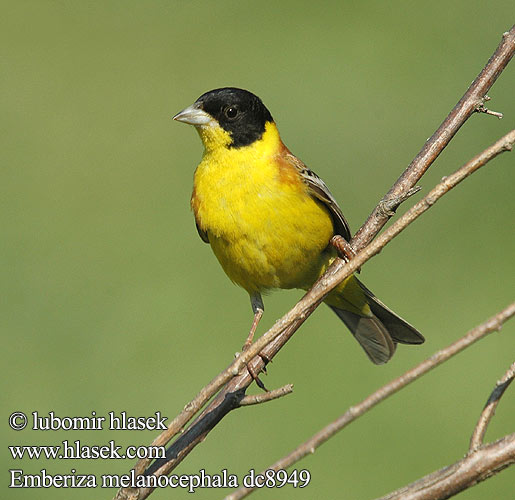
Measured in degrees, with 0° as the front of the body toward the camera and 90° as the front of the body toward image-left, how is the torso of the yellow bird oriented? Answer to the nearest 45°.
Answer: approximately 45°

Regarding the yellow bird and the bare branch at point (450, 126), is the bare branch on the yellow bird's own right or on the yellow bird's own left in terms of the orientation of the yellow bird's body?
on the yellow bird's own left
